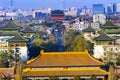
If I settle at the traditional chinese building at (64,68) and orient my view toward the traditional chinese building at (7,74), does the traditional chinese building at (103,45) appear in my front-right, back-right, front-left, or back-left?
back-right

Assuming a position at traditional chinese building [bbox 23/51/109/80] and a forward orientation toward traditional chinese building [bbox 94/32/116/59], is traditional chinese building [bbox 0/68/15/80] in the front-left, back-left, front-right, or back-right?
back-left

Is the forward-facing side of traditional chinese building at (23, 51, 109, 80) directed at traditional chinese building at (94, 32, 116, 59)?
no
